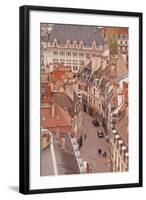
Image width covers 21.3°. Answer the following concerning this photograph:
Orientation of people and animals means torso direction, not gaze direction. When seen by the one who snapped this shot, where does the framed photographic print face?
facing the viewer and to the right of the viewer
